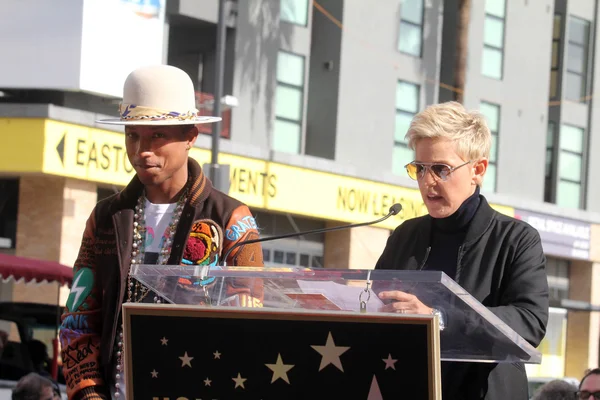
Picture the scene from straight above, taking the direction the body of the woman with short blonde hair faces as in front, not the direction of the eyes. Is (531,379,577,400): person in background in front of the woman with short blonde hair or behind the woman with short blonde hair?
behind

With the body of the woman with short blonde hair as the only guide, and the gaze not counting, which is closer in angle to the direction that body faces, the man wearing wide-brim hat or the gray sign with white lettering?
the man wearing wide-brim hat

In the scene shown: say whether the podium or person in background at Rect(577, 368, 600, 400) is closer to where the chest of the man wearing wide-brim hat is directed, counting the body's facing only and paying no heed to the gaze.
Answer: the podium

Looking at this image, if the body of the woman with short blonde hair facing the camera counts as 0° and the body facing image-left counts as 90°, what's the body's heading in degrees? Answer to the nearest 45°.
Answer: approximately 45°

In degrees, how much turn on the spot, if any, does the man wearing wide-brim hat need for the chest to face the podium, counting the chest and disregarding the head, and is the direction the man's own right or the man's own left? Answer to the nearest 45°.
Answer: approximately 90° to the man's own left

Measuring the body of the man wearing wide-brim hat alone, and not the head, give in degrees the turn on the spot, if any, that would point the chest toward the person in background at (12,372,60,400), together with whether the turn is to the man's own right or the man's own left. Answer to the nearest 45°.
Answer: approximately 135° to the man's own right

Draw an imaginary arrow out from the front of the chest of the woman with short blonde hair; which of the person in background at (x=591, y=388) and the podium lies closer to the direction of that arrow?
the podium

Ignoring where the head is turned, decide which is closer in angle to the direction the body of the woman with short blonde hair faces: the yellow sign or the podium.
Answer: the podium

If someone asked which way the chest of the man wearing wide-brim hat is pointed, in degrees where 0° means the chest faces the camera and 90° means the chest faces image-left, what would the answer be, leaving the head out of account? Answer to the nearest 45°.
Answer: approximately 45°
